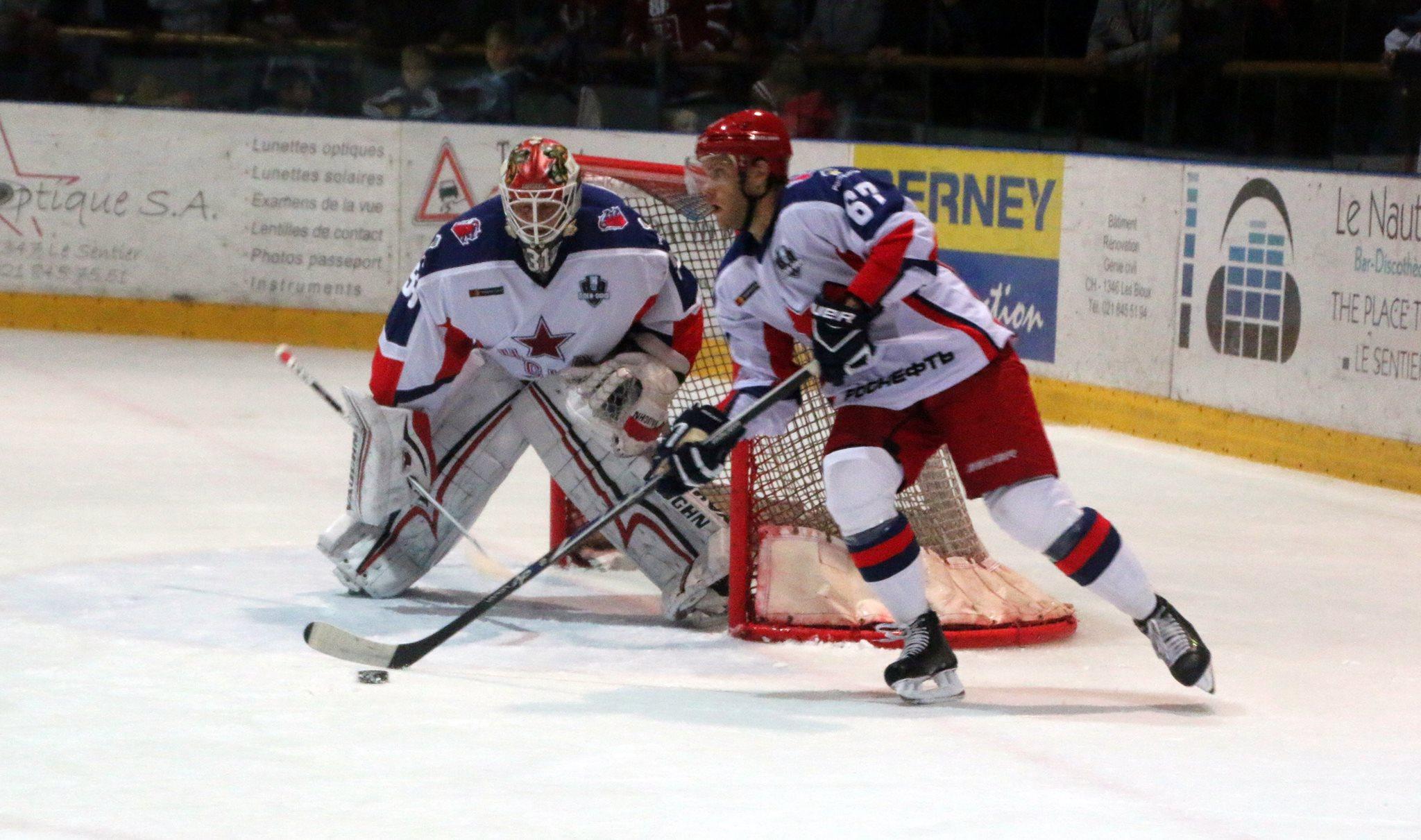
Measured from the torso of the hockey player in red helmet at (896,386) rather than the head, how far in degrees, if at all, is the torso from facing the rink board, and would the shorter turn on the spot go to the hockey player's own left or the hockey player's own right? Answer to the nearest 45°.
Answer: approximately 135° to the hockey player's own right

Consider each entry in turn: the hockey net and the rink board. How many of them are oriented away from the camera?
0

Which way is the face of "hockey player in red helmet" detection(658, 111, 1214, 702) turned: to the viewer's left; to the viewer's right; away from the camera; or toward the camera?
to the viewer's left

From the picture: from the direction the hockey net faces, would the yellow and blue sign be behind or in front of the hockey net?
behind

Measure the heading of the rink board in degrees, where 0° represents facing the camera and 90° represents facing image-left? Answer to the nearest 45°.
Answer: approximately 45°

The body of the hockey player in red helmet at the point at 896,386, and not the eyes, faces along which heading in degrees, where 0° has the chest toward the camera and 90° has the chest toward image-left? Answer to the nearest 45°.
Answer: approximately 45°

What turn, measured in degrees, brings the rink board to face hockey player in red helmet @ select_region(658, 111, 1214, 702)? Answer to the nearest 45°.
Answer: approximately 45° to its left

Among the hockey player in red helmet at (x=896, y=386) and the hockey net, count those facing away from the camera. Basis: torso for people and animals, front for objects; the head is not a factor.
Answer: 0
